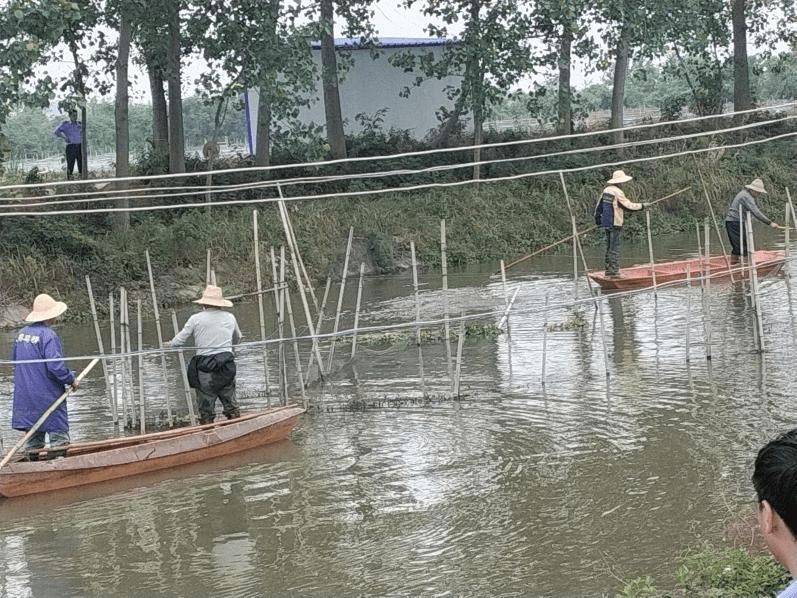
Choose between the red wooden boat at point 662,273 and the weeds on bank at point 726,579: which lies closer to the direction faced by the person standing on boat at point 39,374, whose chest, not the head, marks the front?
the red wooden boat

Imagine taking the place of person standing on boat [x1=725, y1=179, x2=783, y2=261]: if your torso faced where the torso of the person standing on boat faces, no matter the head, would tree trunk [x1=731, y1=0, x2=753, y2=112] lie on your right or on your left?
on your left

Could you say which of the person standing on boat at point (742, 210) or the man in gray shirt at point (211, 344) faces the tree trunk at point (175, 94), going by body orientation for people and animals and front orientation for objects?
the man in gray shirt

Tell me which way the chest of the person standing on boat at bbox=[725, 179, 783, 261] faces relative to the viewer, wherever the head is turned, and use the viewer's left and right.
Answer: facing to the right of the viewer

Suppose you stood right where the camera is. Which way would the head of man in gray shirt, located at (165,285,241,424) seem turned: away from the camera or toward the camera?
away from the camera

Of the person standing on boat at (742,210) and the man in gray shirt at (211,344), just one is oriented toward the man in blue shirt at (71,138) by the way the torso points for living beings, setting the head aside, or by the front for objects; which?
the man in gray shirt

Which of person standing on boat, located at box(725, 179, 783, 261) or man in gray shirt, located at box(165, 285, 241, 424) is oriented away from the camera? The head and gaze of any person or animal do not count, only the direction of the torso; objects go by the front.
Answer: the man in gray shirt

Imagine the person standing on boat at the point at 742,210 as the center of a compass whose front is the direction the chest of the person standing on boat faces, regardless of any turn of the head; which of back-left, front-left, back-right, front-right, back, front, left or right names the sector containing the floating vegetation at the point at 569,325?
back-right

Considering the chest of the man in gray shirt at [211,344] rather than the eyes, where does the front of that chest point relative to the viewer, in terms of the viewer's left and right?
facing away from the viewer

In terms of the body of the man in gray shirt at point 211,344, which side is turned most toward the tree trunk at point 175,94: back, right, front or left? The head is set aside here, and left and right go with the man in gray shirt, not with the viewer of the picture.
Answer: front

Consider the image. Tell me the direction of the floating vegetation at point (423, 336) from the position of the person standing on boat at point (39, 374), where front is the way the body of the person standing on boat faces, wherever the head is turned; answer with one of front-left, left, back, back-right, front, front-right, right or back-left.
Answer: front

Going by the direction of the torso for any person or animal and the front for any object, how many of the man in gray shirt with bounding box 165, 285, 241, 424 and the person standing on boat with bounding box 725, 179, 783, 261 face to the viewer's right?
1
